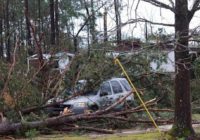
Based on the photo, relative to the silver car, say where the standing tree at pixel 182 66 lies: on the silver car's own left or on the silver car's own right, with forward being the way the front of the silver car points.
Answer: on the silver car's own left
